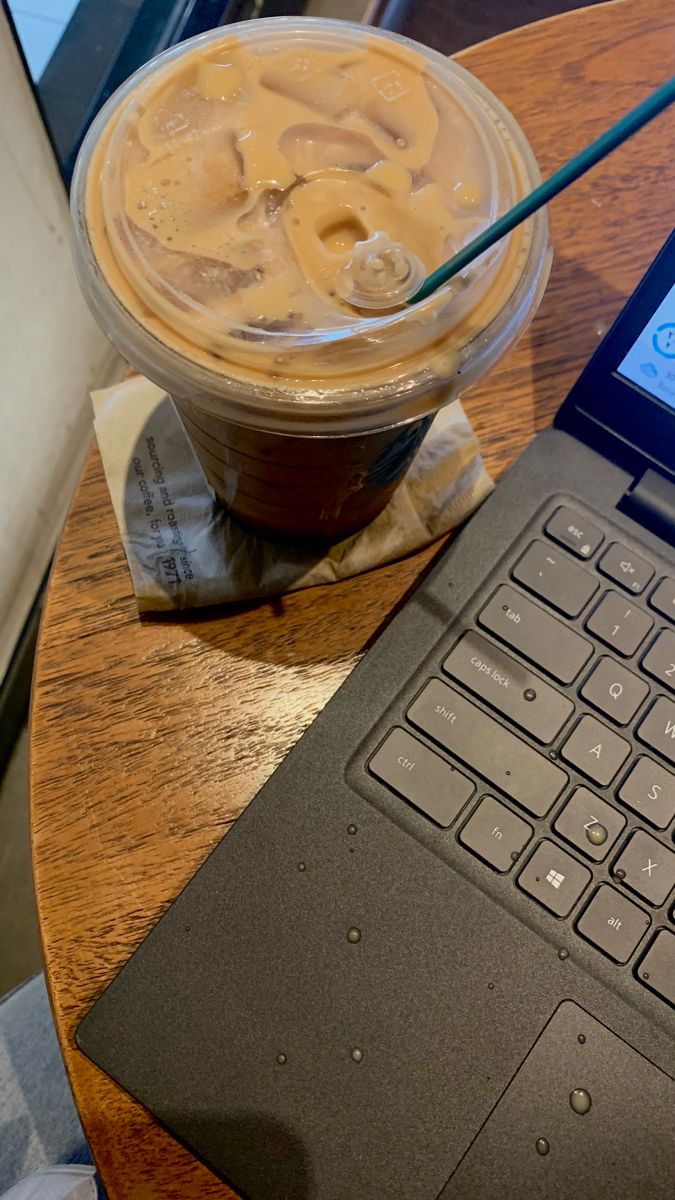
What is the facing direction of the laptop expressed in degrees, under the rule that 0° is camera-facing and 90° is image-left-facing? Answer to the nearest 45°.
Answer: approximately 45°
